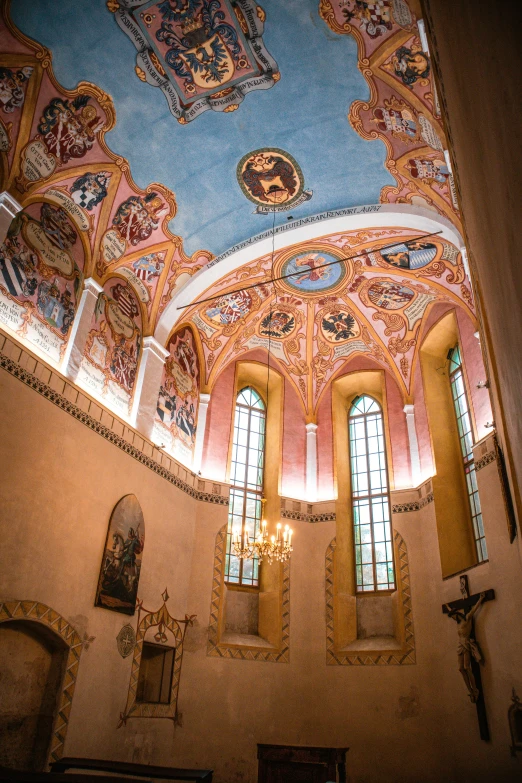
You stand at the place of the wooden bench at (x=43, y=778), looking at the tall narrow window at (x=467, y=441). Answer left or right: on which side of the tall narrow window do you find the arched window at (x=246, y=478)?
left

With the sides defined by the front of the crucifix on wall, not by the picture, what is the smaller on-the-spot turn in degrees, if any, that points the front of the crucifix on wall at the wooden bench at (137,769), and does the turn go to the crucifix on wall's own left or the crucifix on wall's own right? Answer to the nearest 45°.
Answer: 0° — it already faces it

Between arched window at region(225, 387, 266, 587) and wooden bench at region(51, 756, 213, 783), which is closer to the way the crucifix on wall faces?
the wooden bench

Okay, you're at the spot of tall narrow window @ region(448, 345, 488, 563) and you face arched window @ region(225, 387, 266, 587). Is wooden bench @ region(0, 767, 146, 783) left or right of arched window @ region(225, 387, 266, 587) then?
left

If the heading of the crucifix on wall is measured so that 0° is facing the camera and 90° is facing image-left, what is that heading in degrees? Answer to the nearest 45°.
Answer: approximately 45°

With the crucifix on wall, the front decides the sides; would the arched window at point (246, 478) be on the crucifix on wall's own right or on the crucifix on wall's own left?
on the crucifix on wall's own right

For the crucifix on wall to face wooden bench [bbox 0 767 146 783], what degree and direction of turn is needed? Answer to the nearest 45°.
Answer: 0° — it already faces it
